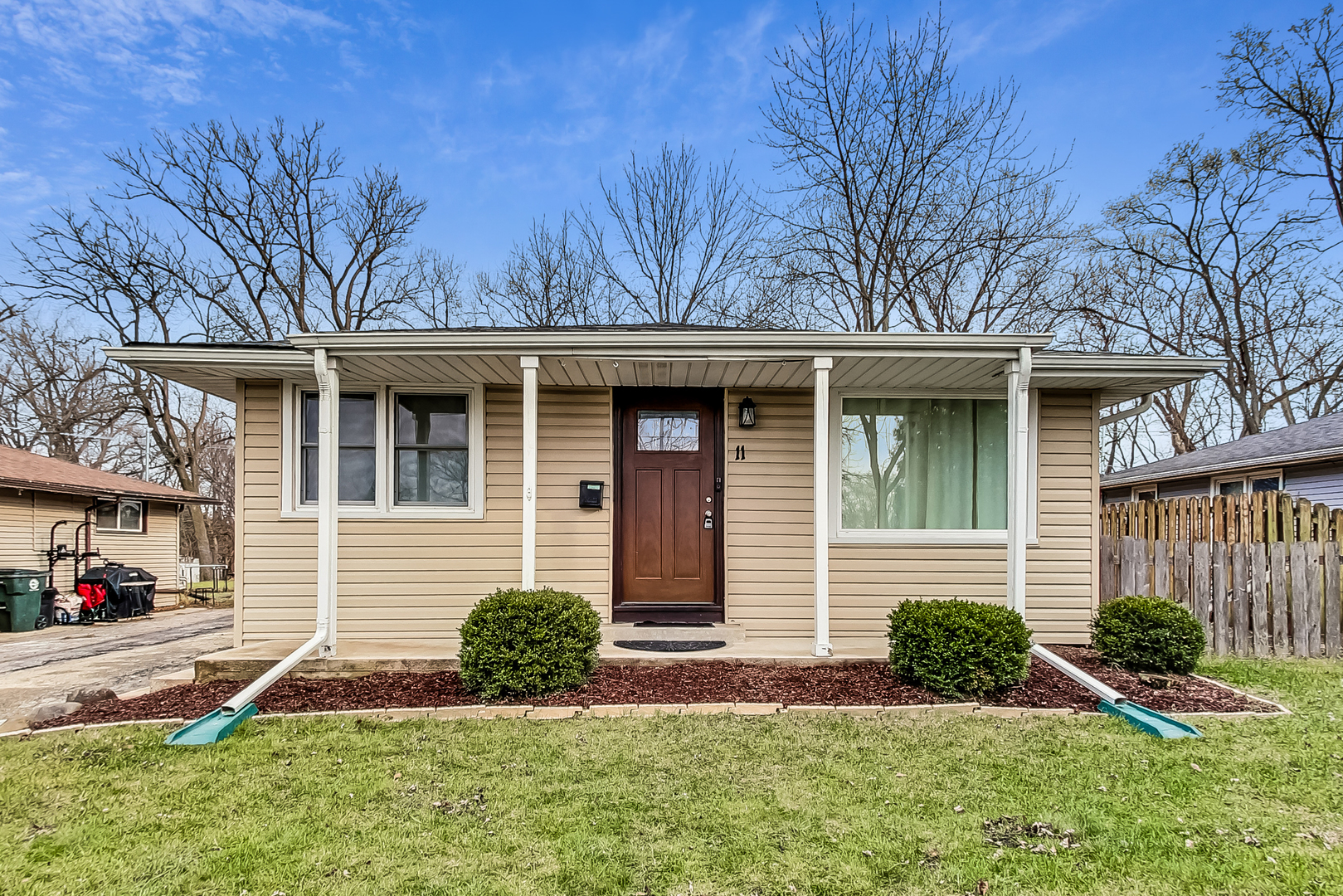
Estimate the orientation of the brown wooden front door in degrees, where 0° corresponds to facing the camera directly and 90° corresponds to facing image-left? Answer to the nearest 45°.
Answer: approximately 0°

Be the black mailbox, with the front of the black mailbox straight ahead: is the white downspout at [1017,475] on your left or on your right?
on your left

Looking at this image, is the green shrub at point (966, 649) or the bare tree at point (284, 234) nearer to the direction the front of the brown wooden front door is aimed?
the green shrub

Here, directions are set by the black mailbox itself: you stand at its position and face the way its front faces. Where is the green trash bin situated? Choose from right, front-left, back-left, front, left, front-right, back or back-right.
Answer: back-right

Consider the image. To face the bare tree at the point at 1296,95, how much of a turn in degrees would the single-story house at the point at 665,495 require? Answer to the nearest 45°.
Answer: approximately 135° to its left

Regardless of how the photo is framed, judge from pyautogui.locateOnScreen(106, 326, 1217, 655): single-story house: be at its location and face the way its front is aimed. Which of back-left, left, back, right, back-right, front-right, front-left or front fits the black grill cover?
back-right

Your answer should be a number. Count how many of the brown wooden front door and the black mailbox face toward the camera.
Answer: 2
